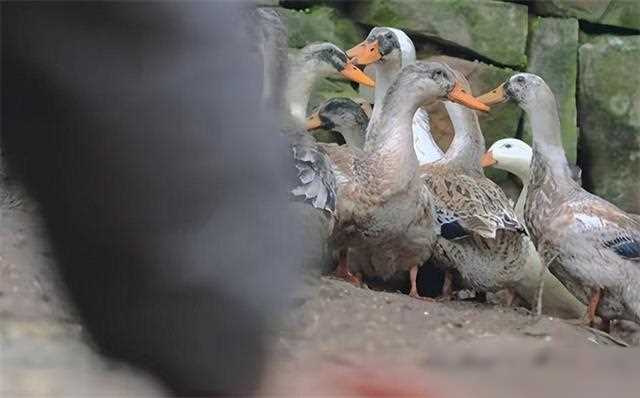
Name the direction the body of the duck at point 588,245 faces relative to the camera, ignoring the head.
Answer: to the viewer's left

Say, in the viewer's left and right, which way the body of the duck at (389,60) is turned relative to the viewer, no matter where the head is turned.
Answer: facing to the left of the viewer

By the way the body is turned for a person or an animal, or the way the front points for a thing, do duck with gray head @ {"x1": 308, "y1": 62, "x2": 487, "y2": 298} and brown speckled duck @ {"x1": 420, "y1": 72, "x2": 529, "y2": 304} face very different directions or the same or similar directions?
very different directions

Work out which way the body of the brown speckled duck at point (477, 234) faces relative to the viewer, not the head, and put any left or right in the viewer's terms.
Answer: facing away from the viewer and to the left of the viewer

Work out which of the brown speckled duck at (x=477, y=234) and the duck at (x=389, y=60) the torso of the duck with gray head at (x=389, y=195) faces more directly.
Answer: the brown speckled duck

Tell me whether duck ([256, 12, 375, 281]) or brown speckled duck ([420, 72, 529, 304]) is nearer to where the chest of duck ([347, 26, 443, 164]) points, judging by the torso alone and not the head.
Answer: the duck
